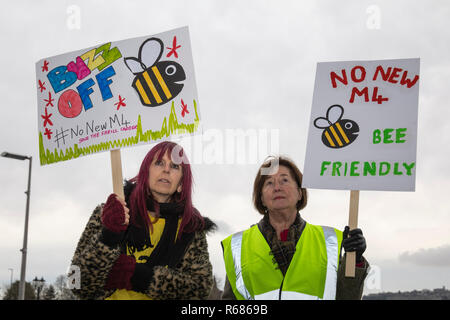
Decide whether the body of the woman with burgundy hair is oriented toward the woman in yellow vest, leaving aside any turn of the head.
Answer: no

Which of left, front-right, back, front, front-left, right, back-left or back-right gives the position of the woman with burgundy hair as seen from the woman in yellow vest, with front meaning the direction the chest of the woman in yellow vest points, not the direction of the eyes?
front-right

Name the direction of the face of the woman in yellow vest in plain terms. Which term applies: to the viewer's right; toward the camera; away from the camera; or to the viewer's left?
toward the camera

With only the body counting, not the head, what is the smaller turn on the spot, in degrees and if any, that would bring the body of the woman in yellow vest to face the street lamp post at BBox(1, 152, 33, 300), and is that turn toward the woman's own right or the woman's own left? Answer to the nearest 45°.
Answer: approximately 135° to the woman's own right

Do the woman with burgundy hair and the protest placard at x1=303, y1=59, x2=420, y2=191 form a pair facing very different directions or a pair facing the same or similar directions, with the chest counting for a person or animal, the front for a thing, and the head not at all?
same or similar directions

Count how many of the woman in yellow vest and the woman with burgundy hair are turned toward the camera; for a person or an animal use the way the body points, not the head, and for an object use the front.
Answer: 2

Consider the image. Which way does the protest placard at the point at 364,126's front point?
toward the camera

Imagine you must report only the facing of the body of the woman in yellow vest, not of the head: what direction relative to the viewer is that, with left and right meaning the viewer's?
facing the viewer

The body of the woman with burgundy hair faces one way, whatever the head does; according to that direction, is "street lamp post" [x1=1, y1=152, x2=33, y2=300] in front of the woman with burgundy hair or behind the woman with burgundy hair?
behind

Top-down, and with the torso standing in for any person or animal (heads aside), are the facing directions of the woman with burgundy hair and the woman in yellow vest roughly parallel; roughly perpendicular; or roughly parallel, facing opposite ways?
roughly parallel

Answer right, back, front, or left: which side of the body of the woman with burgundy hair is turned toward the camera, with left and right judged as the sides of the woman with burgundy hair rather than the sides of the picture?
front
